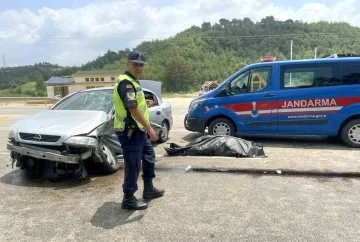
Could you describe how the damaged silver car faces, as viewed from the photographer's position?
facing the viewer and to the left of the viewer

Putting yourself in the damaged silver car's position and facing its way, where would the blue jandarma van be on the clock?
The blue jandarma van is roughly at 7 o'clock from the damaged silver car.

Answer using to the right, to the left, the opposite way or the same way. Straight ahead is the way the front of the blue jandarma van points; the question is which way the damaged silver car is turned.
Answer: to the left

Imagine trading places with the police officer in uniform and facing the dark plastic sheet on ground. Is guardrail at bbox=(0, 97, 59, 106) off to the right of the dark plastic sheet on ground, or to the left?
left

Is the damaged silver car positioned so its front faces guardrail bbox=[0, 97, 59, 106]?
no

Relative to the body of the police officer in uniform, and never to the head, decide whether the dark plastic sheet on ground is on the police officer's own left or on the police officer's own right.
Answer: on the police officer's own left

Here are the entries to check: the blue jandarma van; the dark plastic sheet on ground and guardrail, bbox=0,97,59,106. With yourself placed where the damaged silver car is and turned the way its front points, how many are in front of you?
0

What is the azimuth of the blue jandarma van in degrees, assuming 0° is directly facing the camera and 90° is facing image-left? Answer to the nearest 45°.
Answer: approximately 90°

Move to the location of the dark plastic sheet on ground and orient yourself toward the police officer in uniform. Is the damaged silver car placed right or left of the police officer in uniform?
right

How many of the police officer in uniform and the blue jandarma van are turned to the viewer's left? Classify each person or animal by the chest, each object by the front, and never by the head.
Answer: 1

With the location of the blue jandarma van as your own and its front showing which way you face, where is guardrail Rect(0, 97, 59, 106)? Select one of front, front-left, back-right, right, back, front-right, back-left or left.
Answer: front-right

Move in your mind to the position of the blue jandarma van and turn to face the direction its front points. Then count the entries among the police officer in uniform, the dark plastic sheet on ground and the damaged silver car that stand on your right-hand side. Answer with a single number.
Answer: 0
